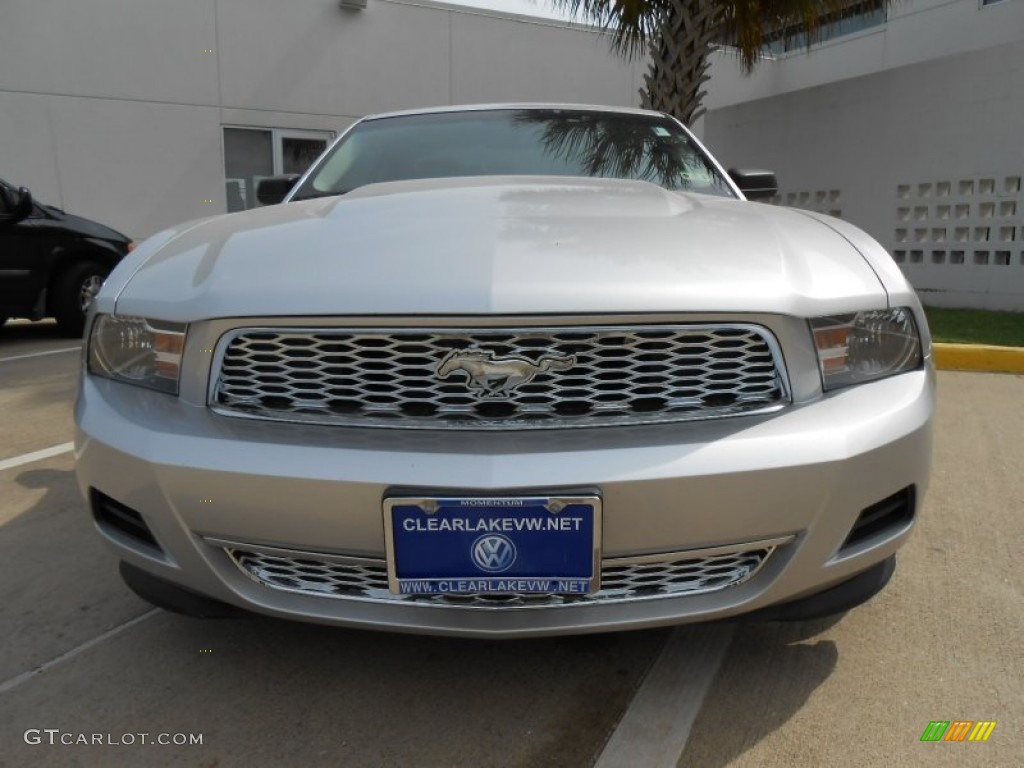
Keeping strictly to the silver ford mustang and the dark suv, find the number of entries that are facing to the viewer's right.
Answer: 1

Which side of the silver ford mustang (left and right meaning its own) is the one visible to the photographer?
front

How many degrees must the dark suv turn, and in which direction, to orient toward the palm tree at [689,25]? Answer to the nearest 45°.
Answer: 0° — it already faces it

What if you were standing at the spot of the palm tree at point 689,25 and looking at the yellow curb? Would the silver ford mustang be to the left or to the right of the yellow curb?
right

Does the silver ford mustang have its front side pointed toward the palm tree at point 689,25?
no

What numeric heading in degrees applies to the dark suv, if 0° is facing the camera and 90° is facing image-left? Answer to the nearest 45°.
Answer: approximately 270°

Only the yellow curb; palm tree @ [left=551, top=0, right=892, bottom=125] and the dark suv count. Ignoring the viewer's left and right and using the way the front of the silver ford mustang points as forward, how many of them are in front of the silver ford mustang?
0

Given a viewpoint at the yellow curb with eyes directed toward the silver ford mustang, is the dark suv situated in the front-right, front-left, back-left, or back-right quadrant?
front-right

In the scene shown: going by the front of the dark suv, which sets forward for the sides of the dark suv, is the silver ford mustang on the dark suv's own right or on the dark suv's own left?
on the dark suv's own right

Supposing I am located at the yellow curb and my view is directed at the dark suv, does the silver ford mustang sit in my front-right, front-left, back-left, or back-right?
front-left

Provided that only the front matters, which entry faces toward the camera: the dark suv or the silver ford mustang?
the silver ford mustang

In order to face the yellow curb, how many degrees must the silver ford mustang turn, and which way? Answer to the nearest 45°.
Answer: approximately 135° to its left
